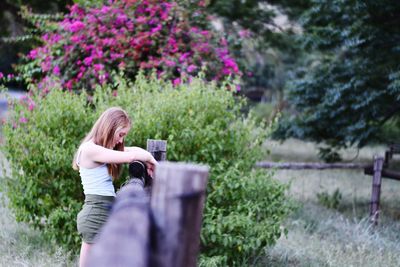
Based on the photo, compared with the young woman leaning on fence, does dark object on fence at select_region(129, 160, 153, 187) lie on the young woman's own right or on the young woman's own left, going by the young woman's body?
on the young woman's own right

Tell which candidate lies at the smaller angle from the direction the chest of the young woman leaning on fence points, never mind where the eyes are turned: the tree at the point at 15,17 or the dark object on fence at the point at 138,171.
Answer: the dark object on fence

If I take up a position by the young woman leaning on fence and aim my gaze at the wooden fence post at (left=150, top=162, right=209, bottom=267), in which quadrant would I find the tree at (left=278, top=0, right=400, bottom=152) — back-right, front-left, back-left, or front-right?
back-left

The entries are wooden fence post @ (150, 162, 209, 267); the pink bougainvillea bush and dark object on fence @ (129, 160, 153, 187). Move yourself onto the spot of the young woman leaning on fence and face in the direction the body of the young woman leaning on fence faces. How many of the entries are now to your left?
1

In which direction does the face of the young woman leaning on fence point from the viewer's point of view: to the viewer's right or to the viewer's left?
to the viewer's right

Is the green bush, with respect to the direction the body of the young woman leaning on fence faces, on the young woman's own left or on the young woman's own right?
on the young woman's own left

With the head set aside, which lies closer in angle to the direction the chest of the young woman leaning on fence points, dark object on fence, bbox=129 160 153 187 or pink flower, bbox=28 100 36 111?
the dark object on fence

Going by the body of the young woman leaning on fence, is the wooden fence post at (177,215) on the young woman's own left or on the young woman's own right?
on the young woman's own right

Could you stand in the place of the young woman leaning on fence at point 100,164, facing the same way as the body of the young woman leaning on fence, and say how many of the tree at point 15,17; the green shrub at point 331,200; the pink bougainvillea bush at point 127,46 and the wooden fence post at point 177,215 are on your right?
1

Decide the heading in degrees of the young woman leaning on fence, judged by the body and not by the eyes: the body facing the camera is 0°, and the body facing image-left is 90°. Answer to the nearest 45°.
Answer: approximately 270°

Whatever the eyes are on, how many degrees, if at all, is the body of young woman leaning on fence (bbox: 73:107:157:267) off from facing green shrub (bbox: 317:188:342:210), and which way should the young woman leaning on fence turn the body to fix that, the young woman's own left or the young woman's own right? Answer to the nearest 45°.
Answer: approximately 45° to the young woman's own left

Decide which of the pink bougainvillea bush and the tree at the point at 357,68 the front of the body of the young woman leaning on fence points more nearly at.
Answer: the tree

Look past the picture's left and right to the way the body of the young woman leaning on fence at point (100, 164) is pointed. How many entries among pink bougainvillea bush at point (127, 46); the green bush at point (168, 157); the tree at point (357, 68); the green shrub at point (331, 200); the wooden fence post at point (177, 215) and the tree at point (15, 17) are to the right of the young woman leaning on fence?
1

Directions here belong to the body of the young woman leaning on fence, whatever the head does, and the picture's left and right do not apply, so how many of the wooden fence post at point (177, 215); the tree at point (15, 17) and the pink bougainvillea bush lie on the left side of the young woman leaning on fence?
2

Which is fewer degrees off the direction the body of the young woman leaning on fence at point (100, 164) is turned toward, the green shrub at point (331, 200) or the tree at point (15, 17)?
the green shrub
